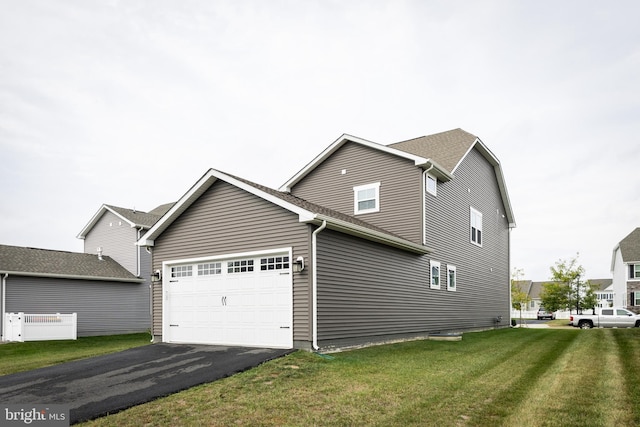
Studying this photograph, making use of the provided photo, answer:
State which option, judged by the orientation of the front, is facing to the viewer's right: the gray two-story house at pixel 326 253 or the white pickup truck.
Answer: the white pickup truck

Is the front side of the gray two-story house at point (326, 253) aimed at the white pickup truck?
no

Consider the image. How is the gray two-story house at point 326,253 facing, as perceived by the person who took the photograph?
facing the viewer and to the left of the viewer

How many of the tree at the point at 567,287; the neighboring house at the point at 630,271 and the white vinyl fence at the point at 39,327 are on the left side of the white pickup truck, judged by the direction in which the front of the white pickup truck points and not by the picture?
2

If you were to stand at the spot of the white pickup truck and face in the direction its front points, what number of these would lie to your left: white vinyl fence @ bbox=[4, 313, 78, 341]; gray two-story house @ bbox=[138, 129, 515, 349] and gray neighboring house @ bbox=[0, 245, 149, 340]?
0

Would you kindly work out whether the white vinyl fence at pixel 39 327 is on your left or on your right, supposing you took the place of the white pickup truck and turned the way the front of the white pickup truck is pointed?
on your right

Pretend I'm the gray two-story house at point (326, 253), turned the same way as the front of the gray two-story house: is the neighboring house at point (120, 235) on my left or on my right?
on my right

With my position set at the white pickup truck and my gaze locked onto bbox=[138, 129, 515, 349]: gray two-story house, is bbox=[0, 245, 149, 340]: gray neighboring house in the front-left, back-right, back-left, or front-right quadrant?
front-right

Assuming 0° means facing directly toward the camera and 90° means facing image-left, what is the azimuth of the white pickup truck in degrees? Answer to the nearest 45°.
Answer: approximately 270°

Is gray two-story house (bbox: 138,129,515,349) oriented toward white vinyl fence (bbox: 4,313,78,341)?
no

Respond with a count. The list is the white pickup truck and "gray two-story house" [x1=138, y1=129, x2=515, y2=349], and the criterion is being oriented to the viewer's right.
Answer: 1
